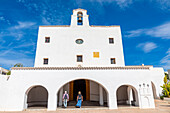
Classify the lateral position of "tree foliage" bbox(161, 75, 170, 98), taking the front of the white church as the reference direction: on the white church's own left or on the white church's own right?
on the white church's own left

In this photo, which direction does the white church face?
toward the camera
